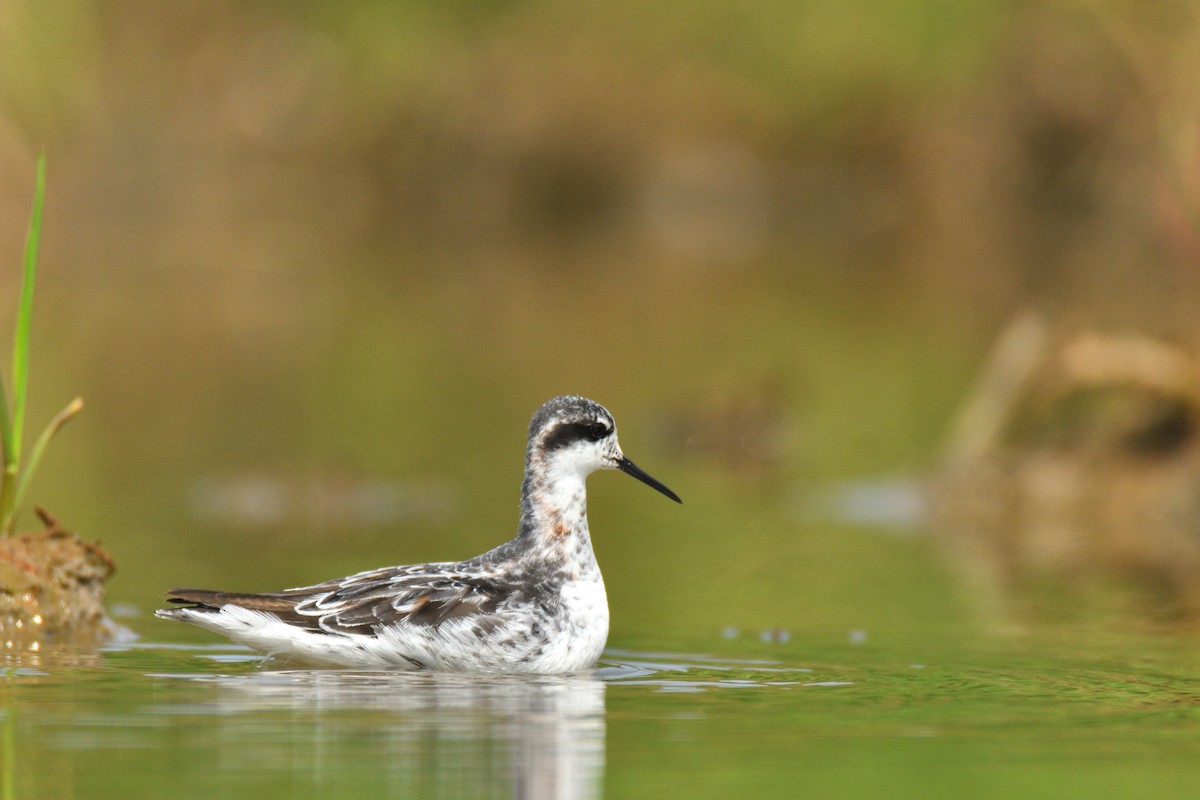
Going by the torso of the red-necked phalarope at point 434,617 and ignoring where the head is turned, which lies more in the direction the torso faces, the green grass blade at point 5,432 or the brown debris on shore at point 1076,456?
the brown debris on shore

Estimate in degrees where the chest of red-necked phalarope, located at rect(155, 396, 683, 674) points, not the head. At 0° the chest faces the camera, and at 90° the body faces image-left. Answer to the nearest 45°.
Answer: approximately 270°

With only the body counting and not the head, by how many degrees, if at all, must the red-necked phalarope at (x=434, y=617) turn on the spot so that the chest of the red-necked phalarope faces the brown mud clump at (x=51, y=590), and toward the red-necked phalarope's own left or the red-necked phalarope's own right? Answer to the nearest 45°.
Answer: approximately 135° to the red-necked phalarope's own left

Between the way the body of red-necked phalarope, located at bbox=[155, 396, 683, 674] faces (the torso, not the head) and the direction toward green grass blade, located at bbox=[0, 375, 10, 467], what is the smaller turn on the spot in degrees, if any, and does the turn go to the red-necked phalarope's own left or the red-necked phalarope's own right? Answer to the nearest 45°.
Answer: approximately 135° to the red-necked phalarope's own left

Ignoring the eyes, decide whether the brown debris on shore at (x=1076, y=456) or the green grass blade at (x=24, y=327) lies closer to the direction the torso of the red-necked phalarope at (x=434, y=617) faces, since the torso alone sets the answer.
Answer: the brown debris on shore

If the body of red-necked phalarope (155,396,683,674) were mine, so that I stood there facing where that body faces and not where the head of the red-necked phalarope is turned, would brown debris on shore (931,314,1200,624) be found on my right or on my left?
on my left

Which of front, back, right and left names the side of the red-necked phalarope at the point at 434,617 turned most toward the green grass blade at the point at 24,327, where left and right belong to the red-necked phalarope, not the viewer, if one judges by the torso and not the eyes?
back
